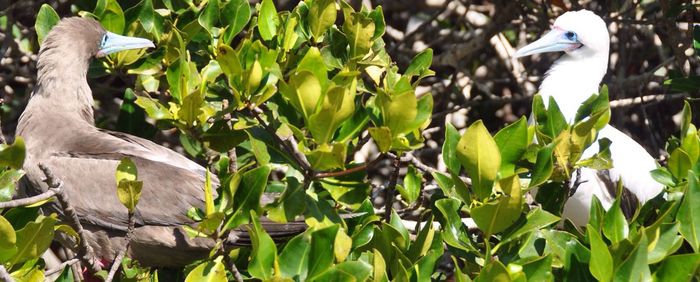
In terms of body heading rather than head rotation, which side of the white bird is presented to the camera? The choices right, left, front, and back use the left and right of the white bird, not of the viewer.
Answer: left

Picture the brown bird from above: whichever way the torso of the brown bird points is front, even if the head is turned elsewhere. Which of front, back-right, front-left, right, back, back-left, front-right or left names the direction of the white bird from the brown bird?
back

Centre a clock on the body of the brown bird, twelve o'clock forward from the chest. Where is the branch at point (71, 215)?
The branch is roughly at 9 o'clock from the brown bird.

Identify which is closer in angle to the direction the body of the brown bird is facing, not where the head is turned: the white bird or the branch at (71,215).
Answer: the branch

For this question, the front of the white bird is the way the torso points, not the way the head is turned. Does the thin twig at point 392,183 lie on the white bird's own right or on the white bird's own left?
on the white bird's own right

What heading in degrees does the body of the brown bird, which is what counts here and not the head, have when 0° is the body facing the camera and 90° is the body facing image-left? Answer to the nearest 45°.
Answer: approximately 90°
